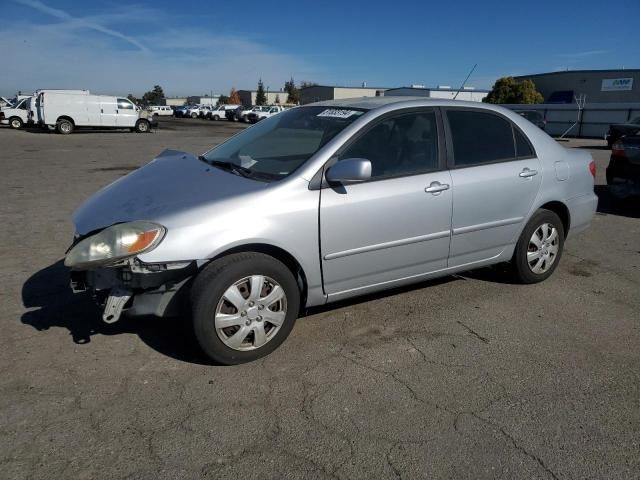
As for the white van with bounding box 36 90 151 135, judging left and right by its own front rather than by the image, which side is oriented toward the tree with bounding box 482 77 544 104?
front

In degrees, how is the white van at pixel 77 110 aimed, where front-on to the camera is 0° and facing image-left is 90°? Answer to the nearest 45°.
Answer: approximately 270°

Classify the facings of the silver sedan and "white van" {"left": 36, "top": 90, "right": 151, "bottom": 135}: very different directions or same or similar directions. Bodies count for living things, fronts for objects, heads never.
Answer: very different directions

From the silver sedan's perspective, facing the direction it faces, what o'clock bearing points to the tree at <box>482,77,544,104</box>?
The tree is roughly at 5 o'clock from the silver sedan.

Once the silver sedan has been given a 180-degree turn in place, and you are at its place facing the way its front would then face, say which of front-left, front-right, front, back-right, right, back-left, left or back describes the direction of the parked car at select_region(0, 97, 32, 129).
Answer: left

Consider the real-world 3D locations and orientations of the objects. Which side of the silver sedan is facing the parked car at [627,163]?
back

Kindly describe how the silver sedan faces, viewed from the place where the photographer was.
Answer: facing the viewer and to the left of the viewer

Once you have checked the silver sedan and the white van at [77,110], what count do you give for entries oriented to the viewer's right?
1

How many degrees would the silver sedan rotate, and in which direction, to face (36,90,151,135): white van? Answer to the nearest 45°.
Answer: approximately 90° to its right

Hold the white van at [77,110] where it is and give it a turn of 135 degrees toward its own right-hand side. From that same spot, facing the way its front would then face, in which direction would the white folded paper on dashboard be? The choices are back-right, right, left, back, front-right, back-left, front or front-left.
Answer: front-left

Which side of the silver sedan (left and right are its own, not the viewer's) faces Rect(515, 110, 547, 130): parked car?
back
